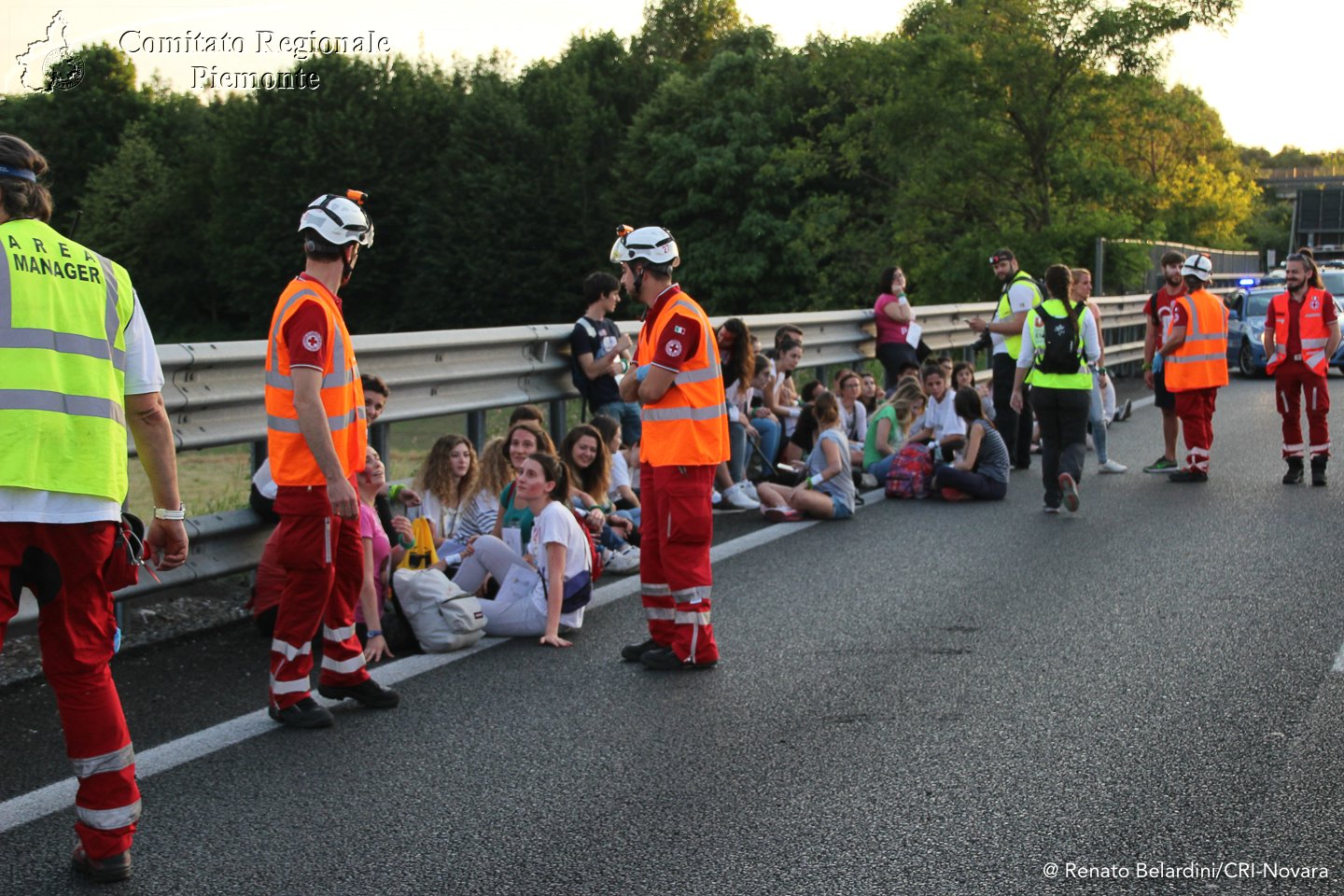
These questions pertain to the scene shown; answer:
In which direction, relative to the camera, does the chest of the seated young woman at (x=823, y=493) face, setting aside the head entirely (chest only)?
to the viewer's left

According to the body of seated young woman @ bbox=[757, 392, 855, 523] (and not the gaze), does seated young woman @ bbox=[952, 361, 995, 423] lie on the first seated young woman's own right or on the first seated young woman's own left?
on the first seated young woman's own right

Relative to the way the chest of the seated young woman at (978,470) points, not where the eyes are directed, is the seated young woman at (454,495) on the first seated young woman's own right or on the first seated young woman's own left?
on the first seated young woman's own left

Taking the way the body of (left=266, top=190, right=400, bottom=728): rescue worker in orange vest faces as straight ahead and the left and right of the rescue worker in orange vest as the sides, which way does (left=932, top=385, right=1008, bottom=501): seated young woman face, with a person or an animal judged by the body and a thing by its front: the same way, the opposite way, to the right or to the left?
the opposite way

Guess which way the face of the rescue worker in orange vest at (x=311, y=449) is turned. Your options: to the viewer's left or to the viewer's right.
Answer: to the viewer's right

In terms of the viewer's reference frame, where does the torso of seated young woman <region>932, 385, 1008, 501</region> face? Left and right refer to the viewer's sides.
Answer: facing to the left of the viewer

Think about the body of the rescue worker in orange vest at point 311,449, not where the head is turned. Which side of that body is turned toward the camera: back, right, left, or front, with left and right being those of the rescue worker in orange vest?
right

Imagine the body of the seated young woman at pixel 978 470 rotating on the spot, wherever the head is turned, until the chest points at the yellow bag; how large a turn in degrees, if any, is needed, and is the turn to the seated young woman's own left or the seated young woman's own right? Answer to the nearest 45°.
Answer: approximately 45° to the seated young woman's own left

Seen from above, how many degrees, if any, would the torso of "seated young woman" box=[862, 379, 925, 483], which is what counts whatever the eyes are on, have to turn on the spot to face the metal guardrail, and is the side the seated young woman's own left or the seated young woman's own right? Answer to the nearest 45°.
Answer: approximately 135° to the seated young woman's own right
